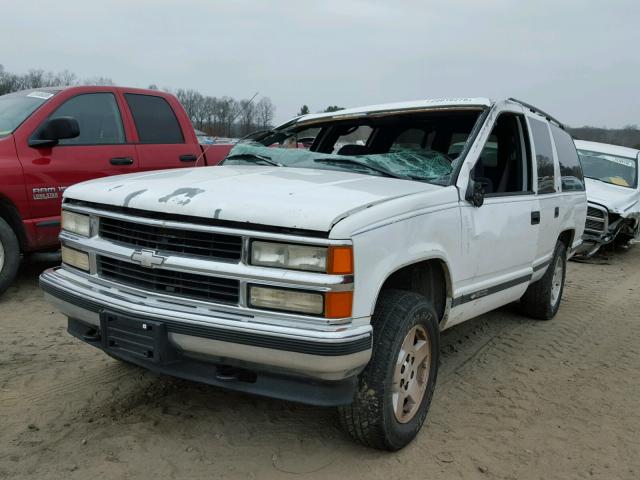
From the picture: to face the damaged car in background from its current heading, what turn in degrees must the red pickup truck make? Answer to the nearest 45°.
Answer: approximately 135° to its left

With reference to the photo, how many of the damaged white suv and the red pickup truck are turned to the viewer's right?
0

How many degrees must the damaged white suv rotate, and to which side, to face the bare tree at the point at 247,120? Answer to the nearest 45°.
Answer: approximately 135° to its right

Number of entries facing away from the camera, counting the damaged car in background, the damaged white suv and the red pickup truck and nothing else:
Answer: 0

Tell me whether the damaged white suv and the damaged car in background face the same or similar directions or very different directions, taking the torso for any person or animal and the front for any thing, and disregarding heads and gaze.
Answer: same or similar directions

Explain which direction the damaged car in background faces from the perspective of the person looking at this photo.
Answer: facing the viewer and to the left of the viewer

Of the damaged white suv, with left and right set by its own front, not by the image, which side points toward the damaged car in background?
back
